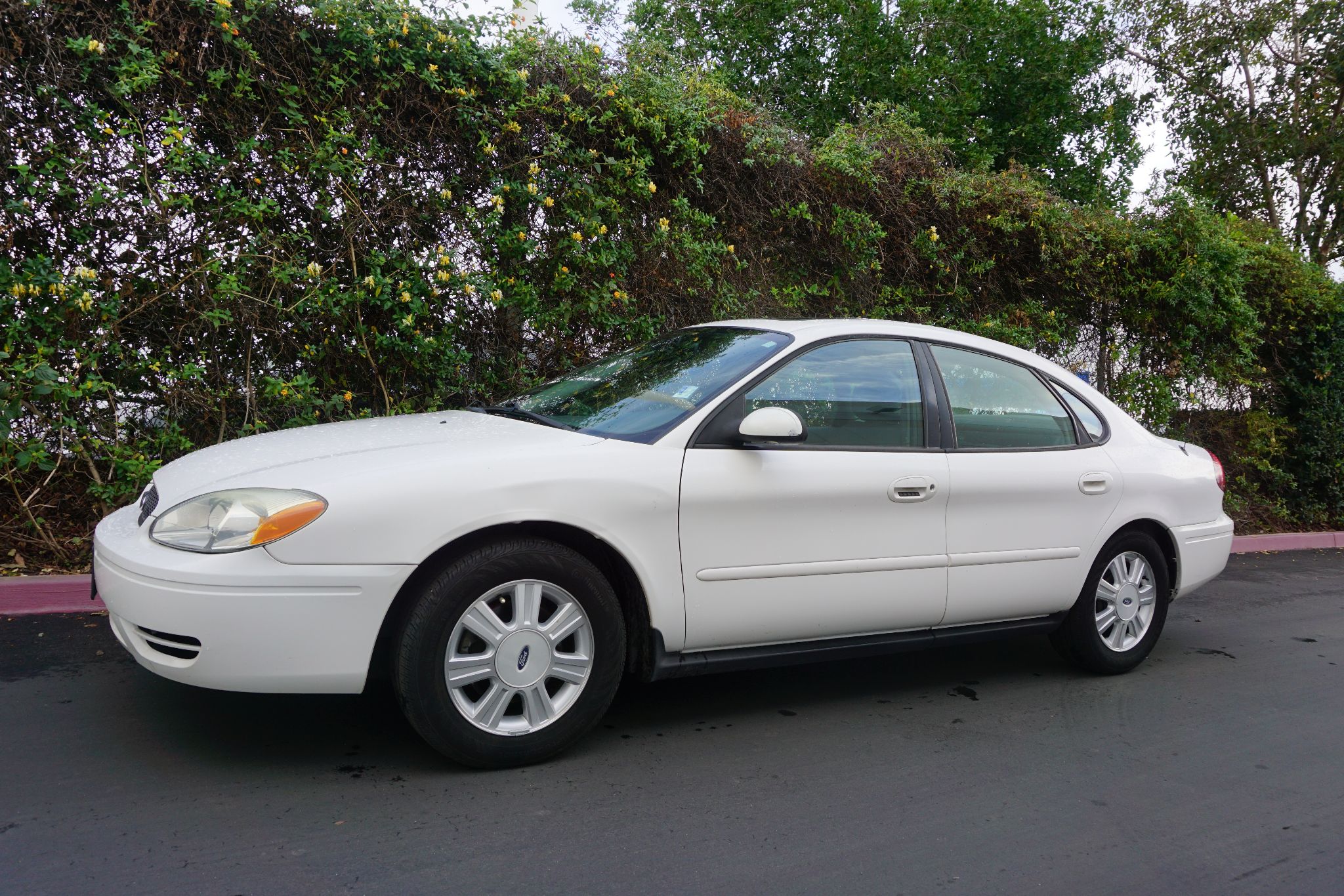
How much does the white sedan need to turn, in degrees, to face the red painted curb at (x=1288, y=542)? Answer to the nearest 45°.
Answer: approximately 180°

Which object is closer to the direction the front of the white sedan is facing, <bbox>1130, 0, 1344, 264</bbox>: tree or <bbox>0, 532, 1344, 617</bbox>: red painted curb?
the red painted curb

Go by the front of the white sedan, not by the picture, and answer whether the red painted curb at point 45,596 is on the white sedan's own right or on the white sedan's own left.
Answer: on the white sedan's own right

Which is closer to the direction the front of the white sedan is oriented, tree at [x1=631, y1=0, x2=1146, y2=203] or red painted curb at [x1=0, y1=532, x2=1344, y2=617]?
the red painted curb

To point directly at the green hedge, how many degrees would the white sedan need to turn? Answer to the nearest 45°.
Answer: approximately 90° to its right

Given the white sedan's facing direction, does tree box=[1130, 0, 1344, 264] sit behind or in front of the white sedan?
behind

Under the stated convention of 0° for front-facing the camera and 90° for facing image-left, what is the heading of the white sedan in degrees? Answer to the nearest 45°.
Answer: approximately 45°

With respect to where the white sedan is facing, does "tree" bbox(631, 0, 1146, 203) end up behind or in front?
behind
